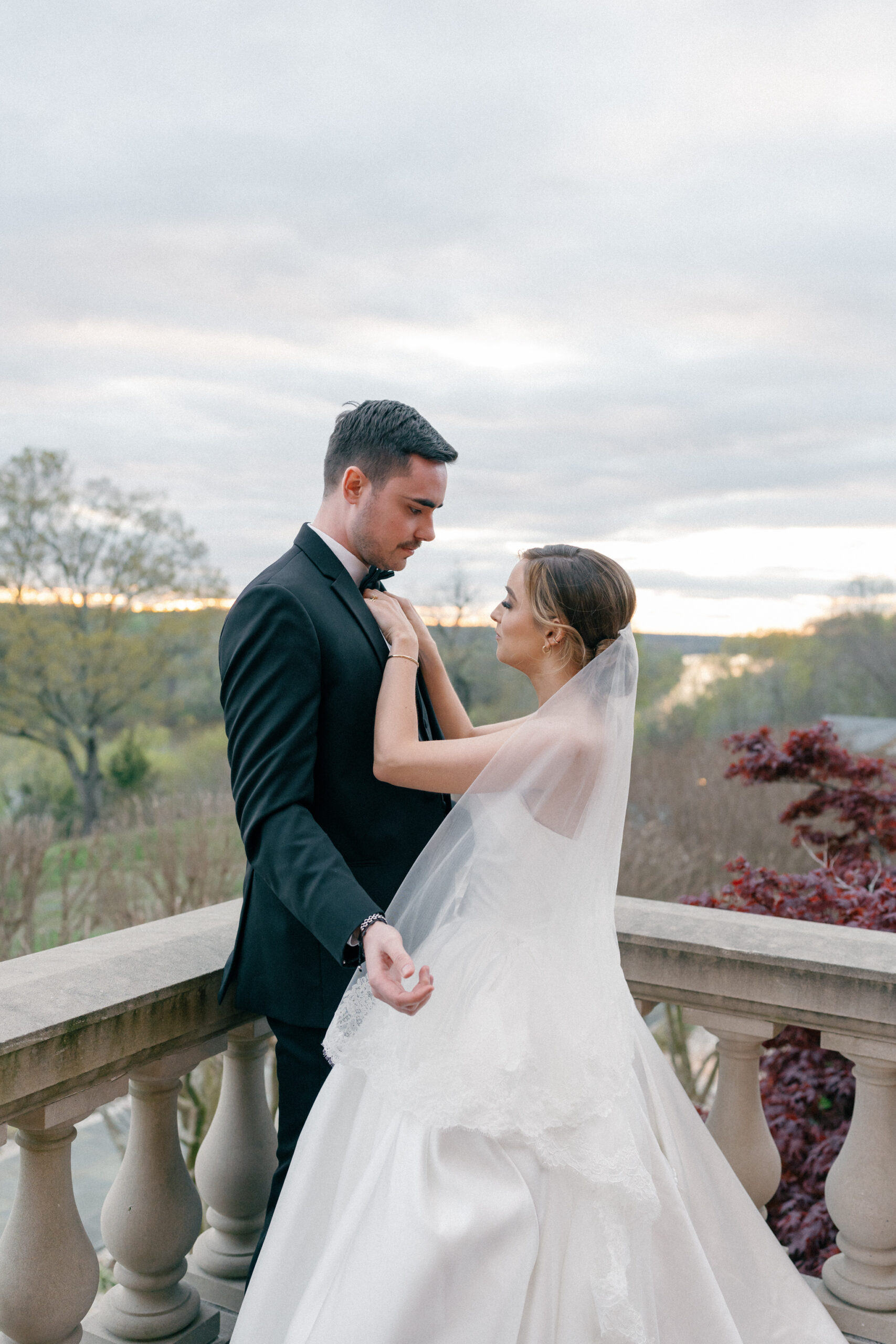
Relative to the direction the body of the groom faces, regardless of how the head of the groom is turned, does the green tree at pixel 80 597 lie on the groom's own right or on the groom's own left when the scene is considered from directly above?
on the groom's own left

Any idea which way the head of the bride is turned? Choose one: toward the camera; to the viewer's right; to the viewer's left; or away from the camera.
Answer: to the viewer's left

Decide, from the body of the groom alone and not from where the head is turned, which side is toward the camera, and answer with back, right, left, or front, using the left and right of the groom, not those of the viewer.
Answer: right

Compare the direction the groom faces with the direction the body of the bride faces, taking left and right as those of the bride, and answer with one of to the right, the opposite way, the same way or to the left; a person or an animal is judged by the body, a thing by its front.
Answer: the opposite way

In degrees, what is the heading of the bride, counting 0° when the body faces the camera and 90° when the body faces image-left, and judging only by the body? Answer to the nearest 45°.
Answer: approximately 90°

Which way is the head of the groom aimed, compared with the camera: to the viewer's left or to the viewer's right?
to the viewer's right
